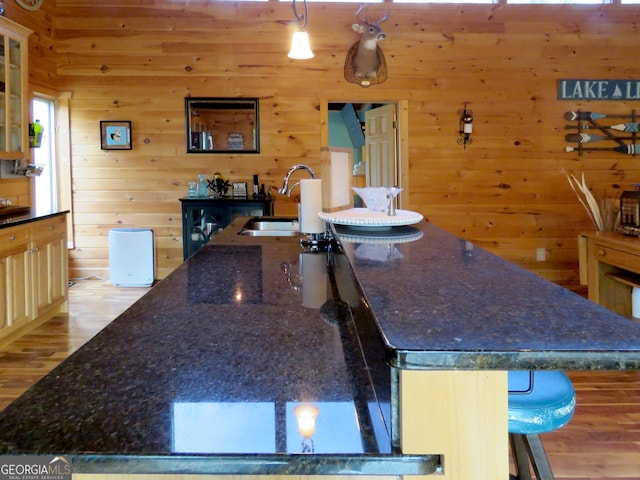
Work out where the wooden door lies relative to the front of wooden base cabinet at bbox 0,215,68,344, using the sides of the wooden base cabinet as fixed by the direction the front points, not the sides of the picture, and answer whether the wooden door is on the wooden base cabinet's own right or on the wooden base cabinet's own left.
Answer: on the wooden base cabinet's own left

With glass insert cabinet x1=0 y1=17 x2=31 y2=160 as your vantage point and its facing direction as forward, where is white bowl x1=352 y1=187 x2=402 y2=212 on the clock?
The white bowl is roughly at 1 o'clock from the glass insert cabinet.

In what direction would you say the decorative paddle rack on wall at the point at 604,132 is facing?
toward the camera

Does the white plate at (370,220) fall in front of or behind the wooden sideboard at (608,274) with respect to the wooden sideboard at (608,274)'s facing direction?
in front

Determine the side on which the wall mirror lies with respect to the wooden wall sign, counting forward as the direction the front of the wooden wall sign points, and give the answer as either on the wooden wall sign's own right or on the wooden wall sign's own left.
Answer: on the wooden wall sign's own right

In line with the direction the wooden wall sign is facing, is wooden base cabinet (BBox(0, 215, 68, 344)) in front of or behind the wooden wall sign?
in front

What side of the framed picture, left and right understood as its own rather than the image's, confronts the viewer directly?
front

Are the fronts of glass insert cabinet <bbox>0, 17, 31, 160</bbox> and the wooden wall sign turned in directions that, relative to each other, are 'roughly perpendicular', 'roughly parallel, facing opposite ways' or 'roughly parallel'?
roughly perpendicular

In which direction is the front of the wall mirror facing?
toward the camera

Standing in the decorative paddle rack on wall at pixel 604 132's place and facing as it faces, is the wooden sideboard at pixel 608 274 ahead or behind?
ahead

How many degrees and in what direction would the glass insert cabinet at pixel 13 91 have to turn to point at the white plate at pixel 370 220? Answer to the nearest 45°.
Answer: approximately 45° to its right

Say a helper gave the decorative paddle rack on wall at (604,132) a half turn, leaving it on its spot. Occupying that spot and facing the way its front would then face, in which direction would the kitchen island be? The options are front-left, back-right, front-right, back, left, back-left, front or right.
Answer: back
